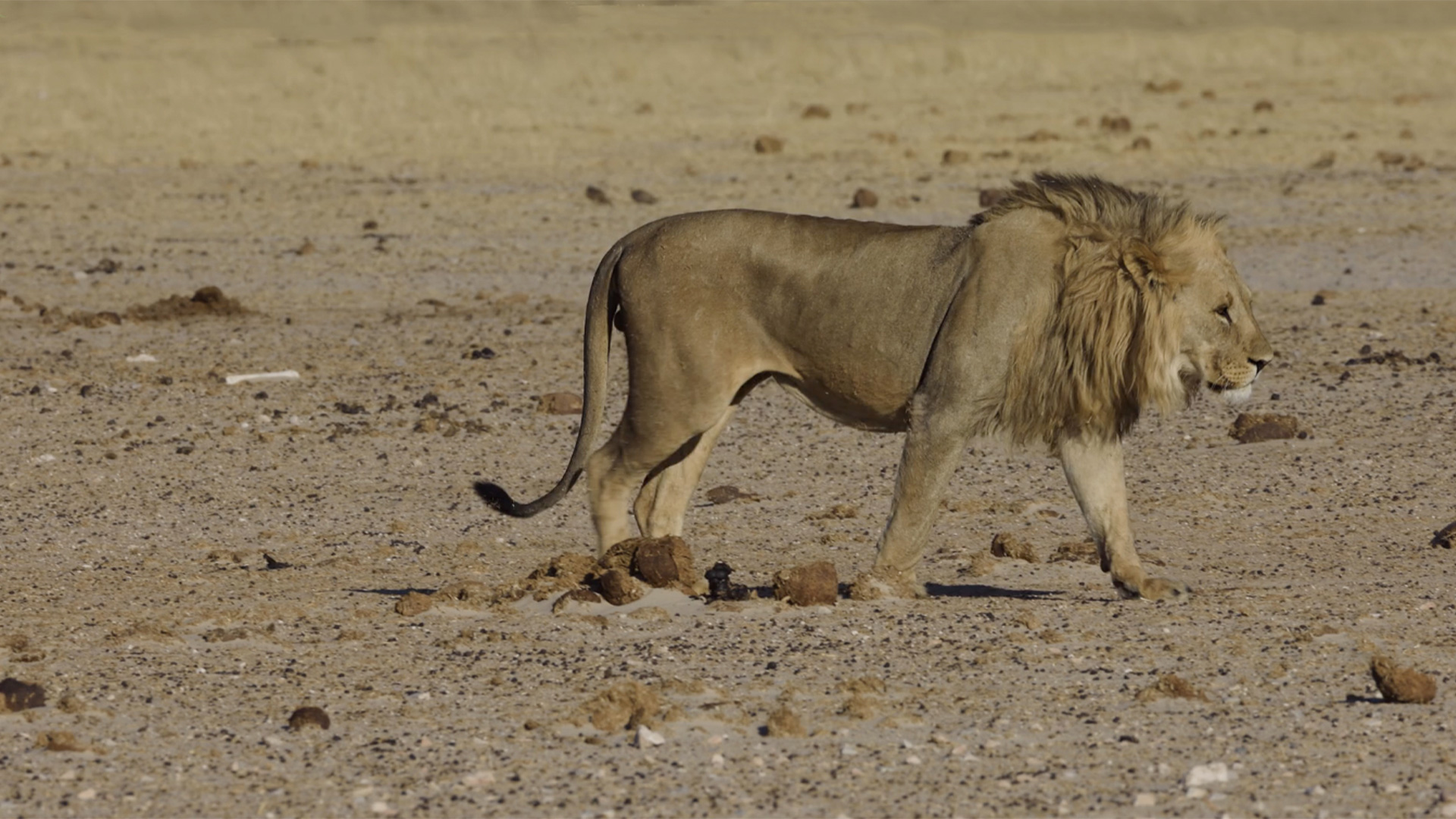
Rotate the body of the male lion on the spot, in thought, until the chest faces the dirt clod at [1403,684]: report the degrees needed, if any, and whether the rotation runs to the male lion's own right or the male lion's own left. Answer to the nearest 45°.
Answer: approximately 45° to the male lion's own right

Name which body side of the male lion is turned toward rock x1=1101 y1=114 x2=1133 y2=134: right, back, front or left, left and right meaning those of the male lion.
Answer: left

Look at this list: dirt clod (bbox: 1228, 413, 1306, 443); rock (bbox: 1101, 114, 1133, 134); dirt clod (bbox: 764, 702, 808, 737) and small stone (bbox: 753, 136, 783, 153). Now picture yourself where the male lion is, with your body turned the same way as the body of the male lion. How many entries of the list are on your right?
1

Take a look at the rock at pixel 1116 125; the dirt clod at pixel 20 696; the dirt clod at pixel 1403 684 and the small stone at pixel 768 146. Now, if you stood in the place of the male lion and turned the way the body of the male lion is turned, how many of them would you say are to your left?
2

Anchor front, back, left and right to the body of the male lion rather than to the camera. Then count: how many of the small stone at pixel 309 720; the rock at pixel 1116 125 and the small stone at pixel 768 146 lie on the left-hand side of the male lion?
2

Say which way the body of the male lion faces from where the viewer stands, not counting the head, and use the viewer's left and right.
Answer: facing to the right of the viewer

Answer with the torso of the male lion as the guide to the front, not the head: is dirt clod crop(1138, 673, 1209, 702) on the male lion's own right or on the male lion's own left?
on the male lion's own right

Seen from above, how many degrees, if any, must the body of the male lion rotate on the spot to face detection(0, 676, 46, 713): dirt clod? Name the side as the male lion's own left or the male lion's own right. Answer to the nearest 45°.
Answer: approximately 135° to the male lion's own right

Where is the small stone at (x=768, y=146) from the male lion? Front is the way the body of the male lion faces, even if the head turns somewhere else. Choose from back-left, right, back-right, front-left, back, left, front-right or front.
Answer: left

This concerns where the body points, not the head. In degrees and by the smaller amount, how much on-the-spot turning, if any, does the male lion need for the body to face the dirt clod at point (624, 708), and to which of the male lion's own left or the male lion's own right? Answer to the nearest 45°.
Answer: approximately 135° to the male lion's own right
